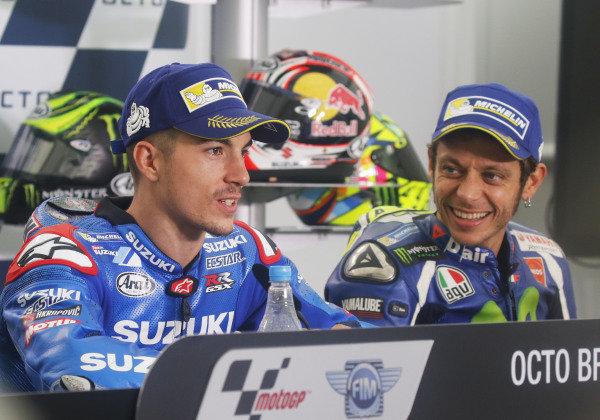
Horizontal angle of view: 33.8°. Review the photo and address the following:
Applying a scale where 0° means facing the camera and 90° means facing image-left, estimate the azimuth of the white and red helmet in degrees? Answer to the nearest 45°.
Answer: approximately 90°

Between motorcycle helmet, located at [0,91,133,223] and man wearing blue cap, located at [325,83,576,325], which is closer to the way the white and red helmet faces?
the motorcycle helmet

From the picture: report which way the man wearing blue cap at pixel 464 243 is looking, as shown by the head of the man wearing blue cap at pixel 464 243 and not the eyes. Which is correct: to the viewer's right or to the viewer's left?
to the viewer's left

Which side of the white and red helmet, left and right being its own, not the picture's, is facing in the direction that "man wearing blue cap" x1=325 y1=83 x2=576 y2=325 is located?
left
